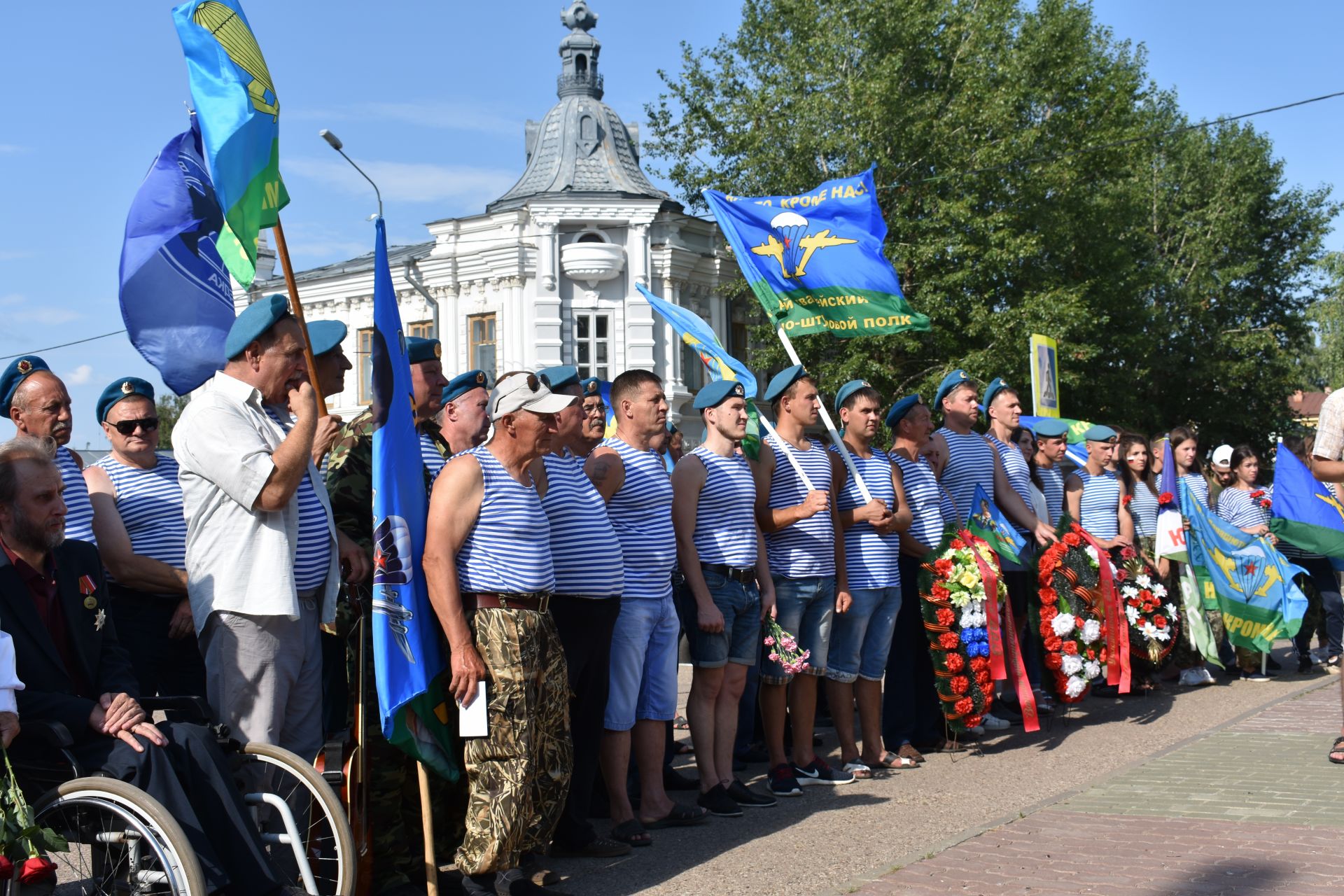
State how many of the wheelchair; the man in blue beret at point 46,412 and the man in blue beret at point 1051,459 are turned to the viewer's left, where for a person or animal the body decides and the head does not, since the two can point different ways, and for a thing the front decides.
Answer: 0

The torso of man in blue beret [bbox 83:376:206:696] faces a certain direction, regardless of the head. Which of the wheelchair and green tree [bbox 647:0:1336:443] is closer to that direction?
the wheelchair

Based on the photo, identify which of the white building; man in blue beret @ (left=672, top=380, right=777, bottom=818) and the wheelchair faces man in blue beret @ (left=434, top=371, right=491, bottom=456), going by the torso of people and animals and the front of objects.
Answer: the white building

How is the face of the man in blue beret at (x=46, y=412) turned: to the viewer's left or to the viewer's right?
to the viewer's right

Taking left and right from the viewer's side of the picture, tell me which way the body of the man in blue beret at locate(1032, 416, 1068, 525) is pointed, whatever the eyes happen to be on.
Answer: facing the viewer and to the right of the viewer

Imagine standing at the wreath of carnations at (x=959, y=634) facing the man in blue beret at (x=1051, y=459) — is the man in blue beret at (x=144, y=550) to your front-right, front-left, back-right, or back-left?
back-left

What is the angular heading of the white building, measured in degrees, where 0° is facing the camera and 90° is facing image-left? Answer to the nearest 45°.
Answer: approximately 0°

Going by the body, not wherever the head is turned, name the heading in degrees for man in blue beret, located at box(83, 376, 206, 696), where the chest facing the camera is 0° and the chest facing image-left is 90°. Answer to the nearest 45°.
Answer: approximately 315°

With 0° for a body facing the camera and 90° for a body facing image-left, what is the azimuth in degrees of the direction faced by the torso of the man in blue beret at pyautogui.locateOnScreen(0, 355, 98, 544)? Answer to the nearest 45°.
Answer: approximately 315°

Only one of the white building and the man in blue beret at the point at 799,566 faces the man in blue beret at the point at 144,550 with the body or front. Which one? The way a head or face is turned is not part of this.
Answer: the white building

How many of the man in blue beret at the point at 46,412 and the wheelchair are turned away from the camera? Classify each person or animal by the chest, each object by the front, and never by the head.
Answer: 0

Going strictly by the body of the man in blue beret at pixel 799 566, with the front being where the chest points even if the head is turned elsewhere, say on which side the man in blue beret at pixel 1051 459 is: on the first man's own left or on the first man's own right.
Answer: on the first man's own left

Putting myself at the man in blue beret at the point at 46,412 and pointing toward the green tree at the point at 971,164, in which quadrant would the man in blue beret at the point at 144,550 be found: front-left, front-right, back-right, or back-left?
front-right

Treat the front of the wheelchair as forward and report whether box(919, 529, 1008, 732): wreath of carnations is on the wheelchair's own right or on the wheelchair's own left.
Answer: on the wheelchair's own left
